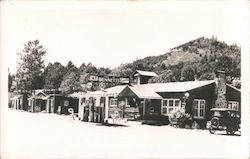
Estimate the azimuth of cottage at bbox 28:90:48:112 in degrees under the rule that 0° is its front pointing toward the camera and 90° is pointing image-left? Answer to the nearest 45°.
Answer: approximately 0°

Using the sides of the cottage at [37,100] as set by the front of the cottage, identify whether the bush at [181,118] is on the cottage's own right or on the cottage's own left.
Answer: on the cottage's own left

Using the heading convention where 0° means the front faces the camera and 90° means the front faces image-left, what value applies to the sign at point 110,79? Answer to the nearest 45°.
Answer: approximately 0°

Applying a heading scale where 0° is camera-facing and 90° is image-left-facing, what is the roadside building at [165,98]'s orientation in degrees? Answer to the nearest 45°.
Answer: approximately 45°
